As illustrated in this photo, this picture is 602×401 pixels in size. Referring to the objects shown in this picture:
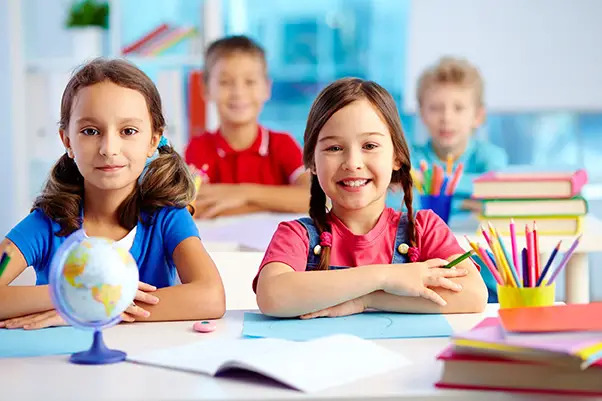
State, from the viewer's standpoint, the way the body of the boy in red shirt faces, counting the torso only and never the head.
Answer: toward the camera

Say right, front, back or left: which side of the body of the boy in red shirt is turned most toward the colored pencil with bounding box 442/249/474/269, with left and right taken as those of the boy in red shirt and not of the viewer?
front

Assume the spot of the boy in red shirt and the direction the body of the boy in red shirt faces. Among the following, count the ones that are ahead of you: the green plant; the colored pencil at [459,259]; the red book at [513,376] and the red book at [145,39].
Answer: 2

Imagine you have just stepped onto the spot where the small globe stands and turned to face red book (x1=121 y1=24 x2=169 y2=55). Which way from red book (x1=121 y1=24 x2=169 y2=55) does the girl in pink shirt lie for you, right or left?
right

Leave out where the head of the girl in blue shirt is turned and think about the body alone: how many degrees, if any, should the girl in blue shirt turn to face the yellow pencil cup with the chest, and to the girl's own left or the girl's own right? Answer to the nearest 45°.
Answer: approximately 45° to the girl's own left

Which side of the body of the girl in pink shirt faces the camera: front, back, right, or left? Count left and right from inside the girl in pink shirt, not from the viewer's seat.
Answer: front

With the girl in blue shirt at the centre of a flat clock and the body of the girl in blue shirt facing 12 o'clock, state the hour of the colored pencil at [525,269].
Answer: The colored pencil is roughly at 10 o'clock from the girl in blue shirt.

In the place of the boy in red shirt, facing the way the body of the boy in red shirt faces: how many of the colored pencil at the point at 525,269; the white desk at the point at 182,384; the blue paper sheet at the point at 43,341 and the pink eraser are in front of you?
4

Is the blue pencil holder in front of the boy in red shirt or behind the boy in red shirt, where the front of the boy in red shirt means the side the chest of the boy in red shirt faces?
in front
